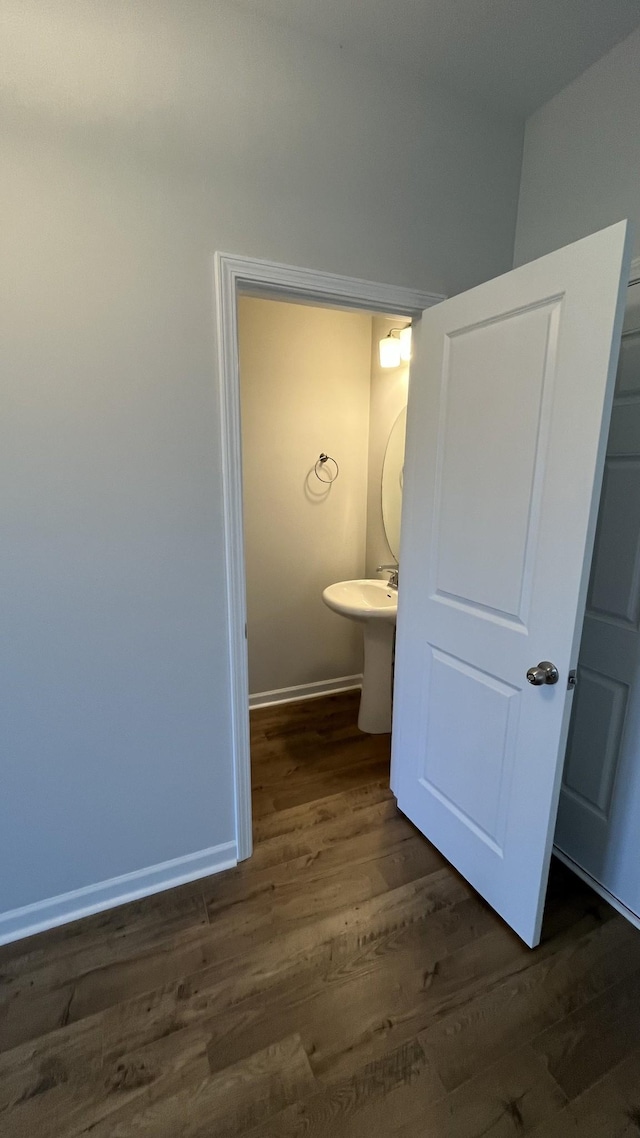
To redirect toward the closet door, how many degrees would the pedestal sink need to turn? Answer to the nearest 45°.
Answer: approximately 90° to its left

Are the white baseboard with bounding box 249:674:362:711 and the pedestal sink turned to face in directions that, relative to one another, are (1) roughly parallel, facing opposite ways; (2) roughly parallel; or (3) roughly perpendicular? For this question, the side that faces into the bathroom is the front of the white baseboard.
roughly perpendicular

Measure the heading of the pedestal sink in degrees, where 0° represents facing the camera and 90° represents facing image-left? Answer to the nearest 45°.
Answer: approximately 45°

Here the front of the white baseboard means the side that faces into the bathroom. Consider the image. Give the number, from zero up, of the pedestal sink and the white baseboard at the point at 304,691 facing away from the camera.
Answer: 0

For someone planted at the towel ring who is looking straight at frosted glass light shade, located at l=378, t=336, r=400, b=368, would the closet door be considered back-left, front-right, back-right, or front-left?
front-right

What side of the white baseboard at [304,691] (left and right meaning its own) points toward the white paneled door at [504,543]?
front
